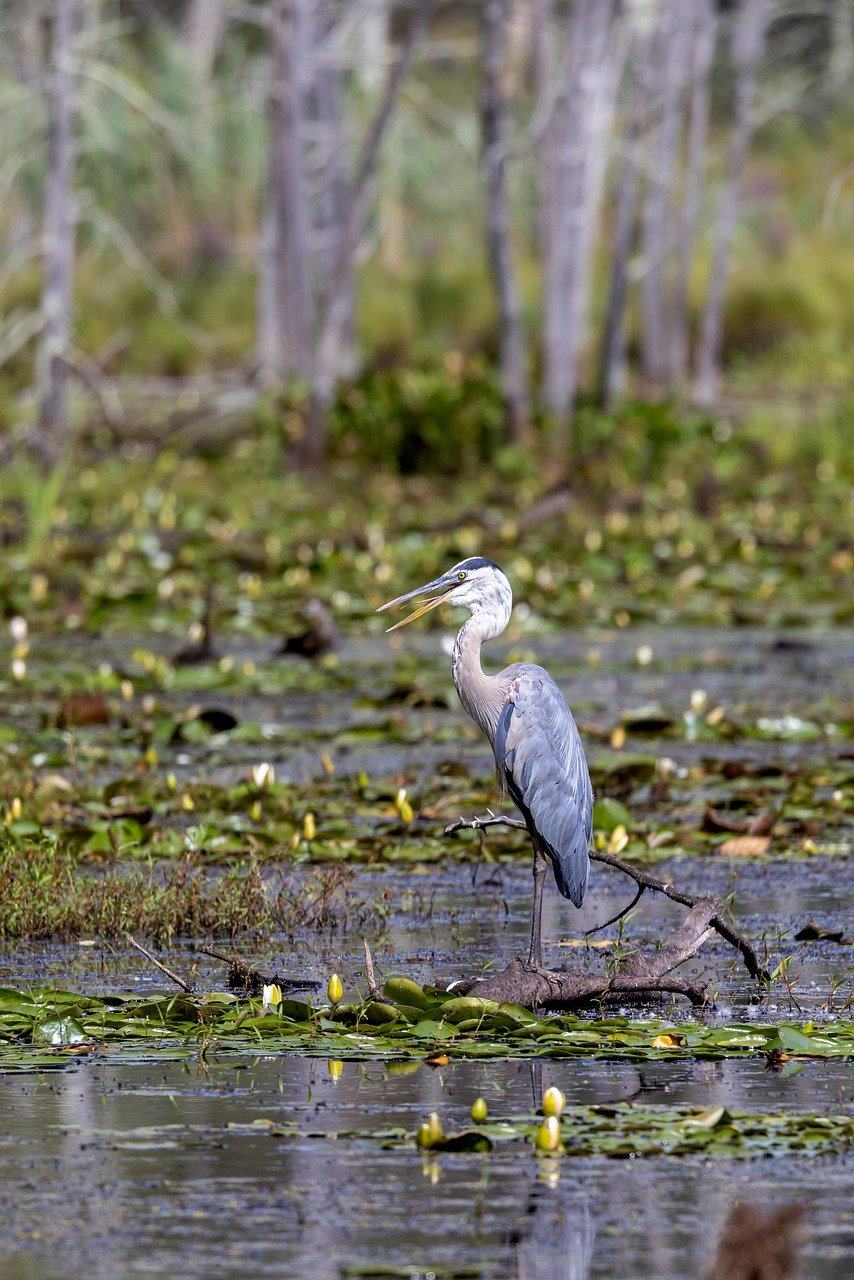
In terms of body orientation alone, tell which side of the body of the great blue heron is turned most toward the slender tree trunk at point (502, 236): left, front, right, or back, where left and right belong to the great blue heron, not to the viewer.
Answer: right

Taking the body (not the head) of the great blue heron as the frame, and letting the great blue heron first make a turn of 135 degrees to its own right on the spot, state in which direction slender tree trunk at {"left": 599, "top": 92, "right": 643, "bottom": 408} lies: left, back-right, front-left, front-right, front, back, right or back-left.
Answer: front-left

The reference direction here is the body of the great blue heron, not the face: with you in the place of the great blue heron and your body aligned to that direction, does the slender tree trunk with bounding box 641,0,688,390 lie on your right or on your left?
on your right

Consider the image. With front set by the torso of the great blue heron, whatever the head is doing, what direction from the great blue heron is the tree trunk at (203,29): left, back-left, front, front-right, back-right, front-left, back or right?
right

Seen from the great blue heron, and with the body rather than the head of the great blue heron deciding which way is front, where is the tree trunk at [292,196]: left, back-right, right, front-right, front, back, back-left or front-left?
right

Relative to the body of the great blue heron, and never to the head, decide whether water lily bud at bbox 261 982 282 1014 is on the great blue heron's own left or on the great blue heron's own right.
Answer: on the great blue heron's own left

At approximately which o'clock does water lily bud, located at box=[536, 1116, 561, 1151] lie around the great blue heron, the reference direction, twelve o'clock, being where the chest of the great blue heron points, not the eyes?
The water lily bud is roughly at 9 o'clock from the great blue heron.

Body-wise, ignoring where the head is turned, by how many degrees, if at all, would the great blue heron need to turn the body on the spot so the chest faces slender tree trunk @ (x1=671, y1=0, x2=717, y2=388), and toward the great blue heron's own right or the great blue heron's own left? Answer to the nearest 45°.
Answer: approximately 90° to the great blue heron's own right

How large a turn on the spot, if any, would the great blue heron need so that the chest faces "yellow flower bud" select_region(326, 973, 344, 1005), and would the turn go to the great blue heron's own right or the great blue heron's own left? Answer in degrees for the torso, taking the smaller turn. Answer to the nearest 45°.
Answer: approximately 45° to the great blue heron's own left

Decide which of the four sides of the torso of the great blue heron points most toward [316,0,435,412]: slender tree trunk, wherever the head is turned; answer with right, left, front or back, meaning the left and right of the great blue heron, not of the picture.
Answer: right

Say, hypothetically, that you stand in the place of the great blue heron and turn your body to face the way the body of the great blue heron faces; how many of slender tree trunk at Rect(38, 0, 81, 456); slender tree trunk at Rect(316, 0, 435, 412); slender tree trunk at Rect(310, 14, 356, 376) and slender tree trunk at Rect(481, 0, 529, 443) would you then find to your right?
4

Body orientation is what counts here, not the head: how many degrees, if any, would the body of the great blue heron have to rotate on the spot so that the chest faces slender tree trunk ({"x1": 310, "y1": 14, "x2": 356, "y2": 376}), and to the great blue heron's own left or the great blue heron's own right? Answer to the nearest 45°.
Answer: approximately 90° to the great blue heron's own right

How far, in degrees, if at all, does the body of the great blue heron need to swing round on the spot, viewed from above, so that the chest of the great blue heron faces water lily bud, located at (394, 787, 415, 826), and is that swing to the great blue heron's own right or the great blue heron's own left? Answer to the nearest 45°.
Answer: approximately 90° to the great blue heron's own right

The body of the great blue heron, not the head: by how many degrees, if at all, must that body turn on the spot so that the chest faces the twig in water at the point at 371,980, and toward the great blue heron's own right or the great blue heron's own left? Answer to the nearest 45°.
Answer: approximately 45° to the great blue heron's own left

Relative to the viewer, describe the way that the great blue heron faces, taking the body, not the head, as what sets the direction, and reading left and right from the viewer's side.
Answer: facing to the left of the viewer

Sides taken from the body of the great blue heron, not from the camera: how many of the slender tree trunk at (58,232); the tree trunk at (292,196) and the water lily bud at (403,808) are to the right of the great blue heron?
3

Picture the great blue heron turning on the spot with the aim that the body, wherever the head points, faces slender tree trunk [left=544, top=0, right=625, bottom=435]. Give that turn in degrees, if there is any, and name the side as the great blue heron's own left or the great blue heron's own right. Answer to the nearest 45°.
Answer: approximately 90° to the great blue heron's own right

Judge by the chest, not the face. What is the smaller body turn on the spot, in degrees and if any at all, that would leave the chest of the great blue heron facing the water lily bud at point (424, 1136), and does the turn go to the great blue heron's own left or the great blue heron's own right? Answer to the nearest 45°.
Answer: approximately 90° to the great blue heron's own left
